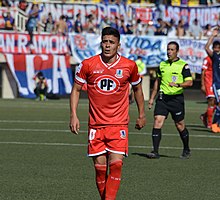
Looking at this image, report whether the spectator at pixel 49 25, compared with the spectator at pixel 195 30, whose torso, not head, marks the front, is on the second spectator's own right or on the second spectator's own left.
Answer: on the second spectator's own right

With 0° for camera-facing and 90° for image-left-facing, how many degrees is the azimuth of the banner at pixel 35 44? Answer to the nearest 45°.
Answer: approximately 0°

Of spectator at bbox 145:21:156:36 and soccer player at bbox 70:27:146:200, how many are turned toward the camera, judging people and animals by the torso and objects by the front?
2

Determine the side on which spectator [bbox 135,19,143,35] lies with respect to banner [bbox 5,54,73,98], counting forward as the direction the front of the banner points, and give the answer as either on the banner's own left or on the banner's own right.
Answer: on the banner's own left

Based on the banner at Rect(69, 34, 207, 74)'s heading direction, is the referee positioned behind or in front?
in front

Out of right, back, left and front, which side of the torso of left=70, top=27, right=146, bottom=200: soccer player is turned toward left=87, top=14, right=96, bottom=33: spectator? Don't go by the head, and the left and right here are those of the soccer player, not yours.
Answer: back

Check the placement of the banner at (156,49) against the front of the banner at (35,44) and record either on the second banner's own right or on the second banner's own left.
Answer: on the second banner's own left

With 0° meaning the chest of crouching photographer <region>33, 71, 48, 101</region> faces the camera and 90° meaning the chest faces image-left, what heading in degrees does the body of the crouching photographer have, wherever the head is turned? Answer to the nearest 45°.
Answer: approximately 0°

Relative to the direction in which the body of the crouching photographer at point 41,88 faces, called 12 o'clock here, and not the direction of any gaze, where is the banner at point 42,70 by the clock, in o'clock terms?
The banner is roughly at 6 o'clock from the crouching photographer.

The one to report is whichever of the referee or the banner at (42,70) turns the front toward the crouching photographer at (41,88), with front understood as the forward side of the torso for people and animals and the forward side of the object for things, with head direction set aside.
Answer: the banner
